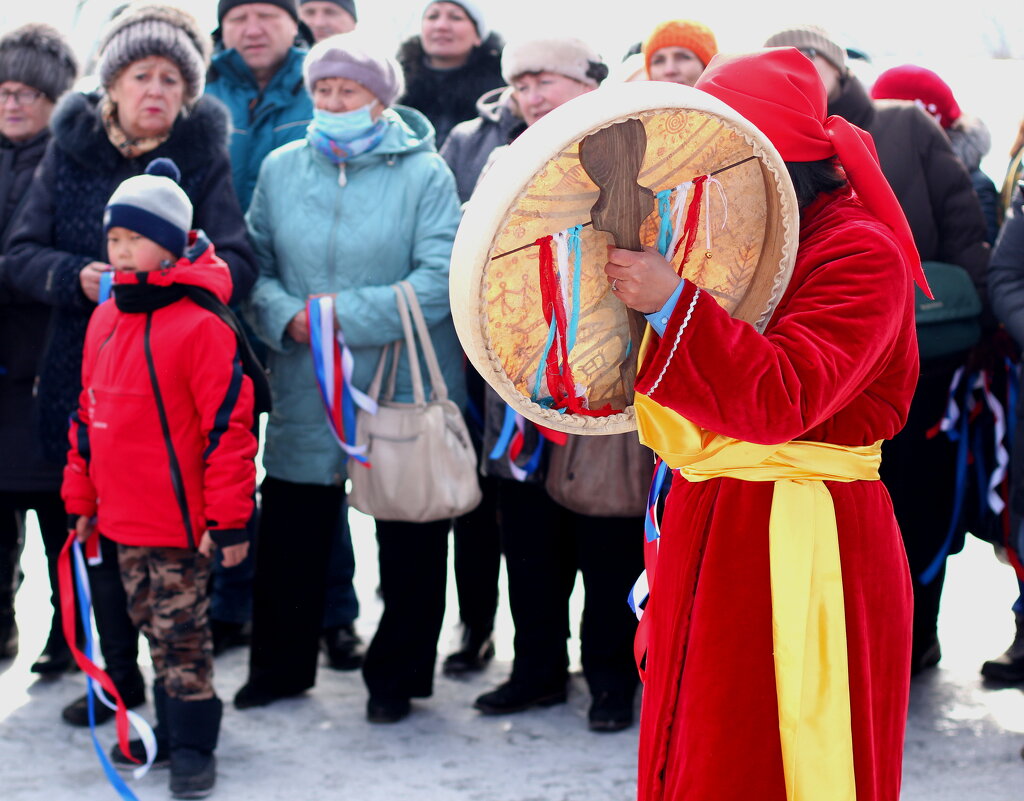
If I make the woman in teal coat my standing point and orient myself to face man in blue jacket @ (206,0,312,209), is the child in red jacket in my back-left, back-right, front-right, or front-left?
back-left

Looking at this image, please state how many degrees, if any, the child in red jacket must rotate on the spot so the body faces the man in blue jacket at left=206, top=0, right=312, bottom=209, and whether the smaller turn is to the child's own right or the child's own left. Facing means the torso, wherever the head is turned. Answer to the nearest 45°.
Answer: approximately 135° to the child's own right

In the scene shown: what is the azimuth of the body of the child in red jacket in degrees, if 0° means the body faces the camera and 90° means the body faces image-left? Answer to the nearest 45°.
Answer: approximately 45°

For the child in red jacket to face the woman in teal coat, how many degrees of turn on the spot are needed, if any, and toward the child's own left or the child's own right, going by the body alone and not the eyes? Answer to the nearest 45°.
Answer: approximately 180°
